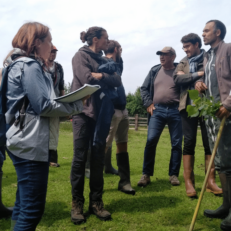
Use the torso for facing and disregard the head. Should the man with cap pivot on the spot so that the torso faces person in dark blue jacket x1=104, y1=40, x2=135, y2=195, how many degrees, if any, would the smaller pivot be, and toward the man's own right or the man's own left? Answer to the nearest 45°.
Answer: approximately 45° to the man's own right

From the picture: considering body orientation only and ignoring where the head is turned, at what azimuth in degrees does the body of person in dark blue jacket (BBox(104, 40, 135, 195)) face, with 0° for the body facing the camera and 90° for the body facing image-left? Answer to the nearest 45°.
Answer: approximately 270°

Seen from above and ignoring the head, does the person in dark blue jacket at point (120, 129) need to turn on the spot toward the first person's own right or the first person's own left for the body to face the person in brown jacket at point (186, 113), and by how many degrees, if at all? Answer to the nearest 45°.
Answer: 0° — they already face them

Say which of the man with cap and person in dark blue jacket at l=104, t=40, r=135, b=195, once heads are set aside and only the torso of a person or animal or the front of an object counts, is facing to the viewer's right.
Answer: the person in dark blue jacket

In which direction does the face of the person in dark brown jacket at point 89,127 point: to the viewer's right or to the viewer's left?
to the viewer's right

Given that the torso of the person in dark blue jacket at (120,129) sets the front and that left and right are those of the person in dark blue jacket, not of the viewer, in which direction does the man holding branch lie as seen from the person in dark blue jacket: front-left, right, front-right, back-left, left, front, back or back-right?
front-right

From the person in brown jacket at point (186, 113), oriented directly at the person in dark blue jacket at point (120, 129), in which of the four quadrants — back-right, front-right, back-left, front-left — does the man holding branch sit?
back-left

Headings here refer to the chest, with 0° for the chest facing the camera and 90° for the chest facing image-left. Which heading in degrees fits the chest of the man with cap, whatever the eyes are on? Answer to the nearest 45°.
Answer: approximately 0°
